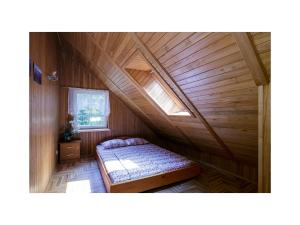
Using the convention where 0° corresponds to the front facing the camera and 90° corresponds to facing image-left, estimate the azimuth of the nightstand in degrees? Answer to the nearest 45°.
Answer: approximately 0°
